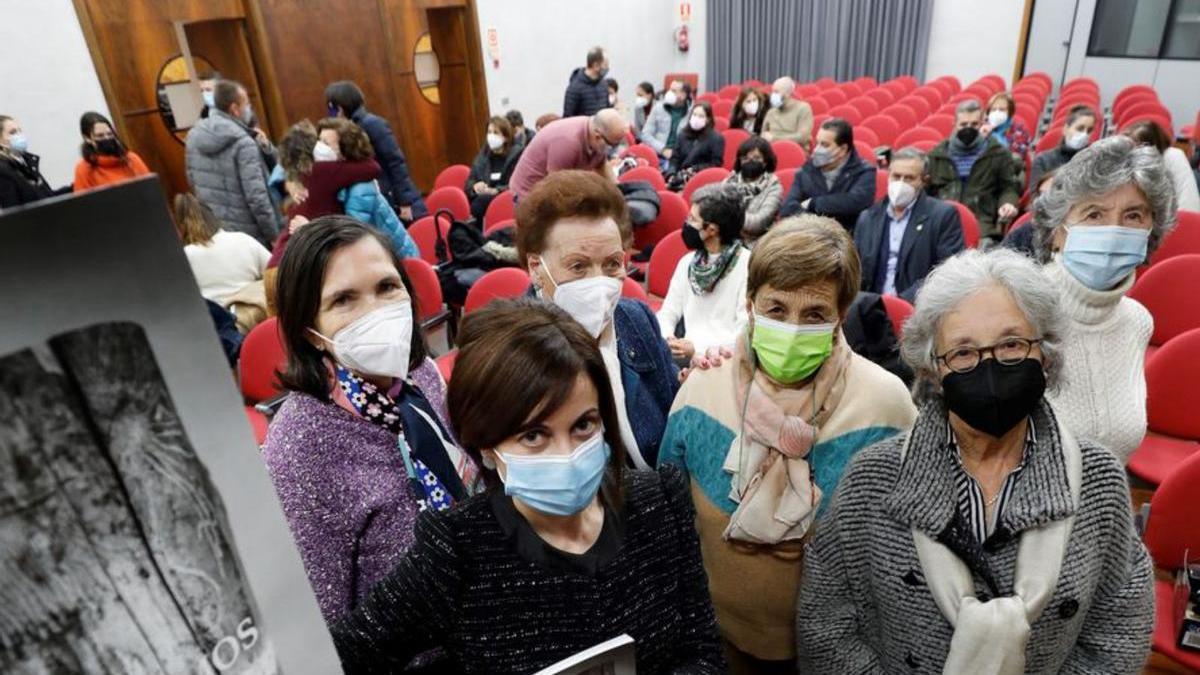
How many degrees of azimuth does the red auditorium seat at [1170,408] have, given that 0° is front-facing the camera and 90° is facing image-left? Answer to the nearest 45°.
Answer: approximately 45°

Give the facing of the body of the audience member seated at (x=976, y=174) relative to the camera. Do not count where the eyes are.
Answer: toward the camera

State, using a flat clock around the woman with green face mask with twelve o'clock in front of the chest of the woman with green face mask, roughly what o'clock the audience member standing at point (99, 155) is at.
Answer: The audience member standing is roughly at 4 o'clock from the woman with green face mask.

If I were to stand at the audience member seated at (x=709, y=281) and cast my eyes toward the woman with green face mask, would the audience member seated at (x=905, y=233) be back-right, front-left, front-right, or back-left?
back-left

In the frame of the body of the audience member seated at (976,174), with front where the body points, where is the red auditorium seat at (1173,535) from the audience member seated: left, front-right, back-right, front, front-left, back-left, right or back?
front

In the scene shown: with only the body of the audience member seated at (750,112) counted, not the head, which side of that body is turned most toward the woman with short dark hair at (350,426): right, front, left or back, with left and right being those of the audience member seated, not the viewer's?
front

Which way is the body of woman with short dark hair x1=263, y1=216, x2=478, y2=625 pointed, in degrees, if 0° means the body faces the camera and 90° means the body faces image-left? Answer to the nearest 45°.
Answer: approximately 315°

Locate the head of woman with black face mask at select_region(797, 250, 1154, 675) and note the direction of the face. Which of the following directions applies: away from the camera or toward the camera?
toward the camera

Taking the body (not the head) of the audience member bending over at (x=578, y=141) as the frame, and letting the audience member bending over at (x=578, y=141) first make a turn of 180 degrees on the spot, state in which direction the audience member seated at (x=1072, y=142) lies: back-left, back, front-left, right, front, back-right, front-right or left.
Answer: back

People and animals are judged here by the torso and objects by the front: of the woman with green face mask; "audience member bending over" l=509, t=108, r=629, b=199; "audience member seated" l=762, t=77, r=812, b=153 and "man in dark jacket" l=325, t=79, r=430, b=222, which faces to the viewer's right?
"audience member bending over" l=509, t=108, r=629, b=199

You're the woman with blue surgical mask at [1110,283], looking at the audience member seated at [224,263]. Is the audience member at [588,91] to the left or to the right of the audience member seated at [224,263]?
right

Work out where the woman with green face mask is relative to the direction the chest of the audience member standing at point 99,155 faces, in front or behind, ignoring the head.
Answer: in front

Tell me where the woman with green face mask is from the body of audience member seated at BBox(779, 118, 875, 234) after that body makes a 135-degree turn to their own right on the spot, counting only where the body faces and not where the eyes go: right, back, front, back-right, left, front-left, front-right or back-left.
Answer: back
